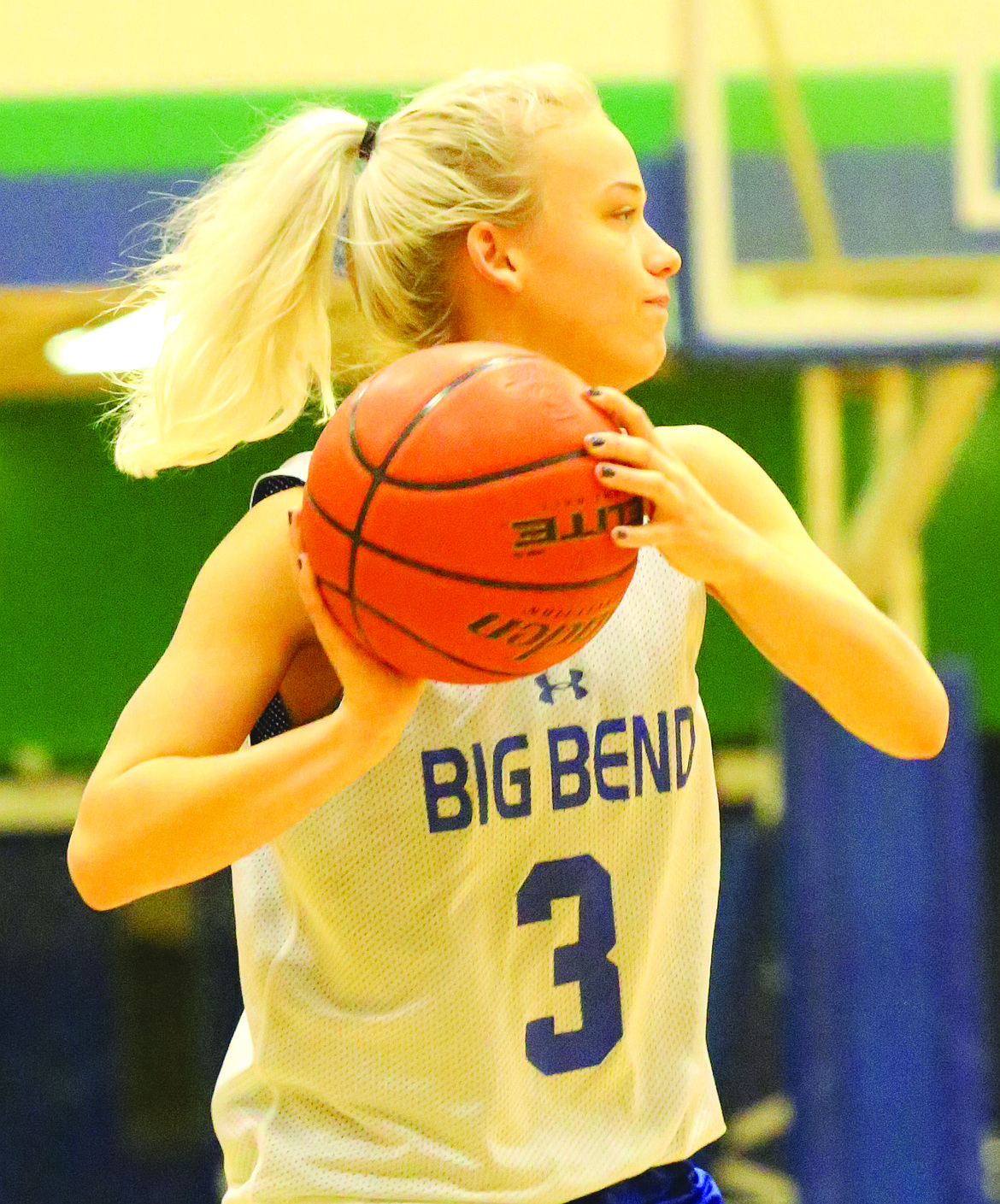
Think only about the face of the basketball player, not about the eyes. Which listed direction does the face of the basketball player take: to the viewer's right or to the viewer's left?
to the viewer's right

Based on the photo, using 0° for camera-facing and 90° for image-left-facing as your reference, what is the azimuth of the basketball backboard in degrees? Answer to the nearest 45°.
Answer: approximately 0°
